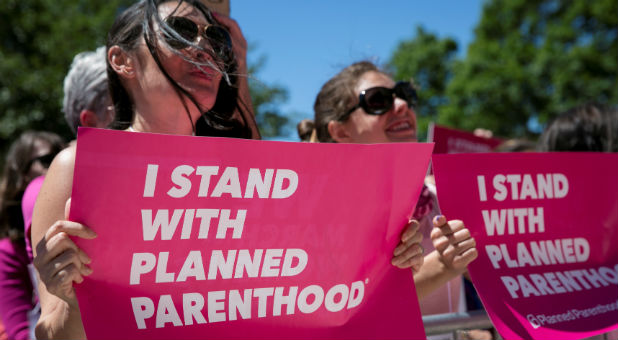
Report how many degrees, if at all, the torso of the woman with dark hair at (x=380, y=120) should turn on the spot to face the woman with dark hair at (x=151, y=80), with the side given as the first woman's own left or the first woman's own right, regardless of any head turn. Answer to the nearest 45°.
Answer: approximately 90° to the first woman's own right

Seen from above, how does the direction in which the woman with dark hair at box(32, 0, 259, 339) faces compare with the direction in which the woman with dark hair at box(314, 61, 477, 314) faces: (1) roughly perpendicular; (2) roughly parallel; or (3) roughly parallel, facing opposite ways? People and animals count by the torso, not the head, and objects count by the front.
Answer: roughly parallel

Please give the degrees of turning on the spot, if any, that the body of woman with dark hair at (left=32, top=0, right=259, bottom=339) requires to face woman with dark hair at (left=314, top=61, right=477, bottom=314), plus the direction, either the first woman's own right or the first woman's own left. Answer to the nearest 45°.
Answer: approximately 90° to the first woman's own left

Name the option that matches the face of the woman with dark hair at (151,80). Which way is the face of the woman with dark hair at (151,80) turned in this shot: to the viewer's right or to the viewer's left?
to the viewer's right

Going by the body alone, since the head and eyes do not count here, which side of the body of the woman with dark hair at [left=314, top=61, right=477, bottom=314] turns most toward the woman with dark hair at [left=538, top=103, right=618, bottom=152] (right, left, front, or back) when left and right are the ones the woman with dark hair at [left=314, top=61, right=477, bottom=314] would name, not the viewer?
left

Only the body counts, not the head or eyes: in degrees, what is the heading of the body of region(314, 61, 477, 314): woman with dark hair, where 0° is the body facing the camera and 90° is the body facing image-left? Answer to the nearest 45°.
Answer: approximately 315°

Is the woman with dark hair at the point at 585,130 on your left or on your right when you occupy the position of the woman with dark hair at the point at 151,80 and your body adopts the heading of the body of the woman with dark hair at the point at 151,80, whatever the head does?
on your left

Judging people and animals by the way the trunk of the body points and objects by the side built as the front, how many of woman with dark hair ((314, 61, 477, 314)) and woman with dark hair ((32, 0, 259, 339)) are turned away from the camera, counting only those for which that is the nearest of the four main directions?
0

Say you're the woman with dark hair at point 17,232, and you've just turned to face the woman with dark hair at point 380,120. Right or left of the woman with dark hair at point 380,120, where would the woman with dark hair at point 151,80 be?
right

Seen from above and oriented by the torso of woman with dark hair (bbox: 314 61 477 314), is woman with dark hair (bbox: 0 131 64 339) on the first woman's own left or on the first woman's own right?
on the first woman's own right

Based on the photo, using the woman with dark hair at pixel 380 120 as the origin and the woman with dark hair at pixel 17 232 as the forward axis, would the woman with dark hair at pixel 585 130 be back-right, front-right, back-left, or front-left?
back-right

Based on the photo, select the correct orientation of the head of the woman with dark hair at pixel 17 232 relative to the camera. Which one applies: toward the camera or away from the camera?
toward the camera

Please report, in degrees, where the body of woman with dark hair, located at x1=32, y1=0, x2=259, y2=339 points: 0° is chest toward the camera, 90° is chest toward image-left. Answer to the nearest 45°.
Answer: approximately 315°
